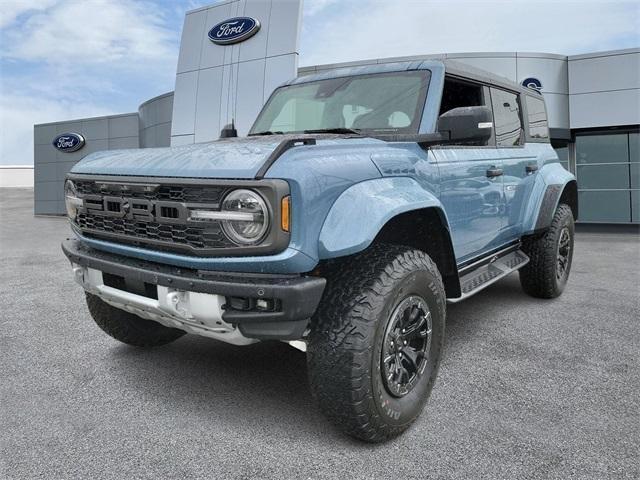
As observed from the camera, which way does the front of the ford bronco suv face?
facing the viewer and to the left of the viewer

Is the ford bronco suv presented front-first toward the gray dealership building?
no
